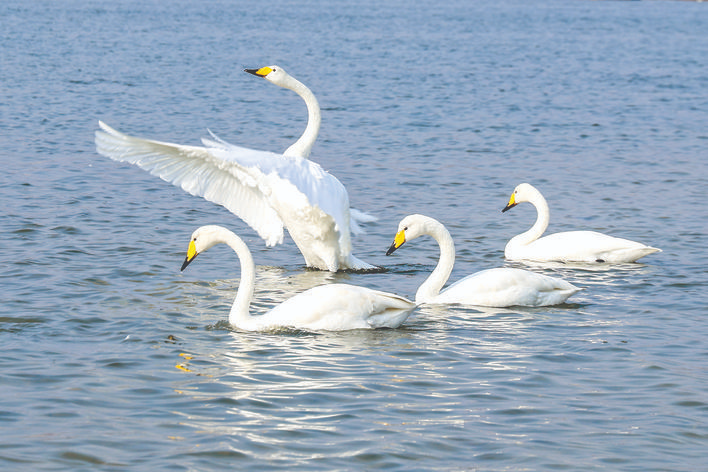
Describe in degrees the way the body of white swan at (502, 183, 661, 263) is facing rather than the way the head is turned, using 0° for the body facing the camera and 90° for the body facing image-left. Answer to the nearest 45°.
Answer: approximately 90°

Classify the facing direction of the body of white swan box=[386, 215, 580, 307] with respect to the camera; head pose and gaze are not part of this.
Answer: to the viewer's left

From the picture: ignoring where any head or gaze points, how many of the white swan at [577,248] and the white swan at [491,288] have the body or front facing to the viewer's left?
2

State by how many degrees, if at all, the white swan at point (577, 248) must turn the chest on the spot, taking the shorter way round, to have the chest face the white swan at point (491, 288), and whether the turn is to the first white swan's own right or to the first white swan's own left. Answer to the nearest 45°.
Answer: approximately 90° to the first white swan's own left
